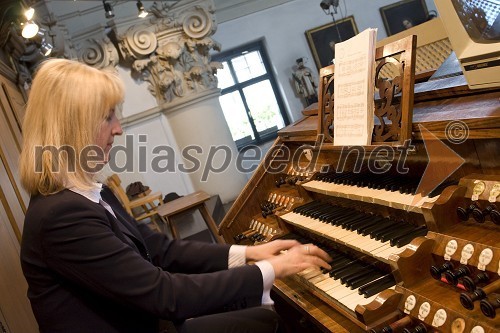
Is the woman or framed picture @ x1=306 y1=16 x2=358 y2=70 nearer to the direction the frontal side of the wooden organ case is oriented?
the woman

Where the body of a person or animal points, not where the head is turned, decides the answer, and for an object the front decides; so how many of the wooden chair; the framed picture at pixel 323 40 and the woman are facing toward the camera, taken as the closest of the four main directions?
1

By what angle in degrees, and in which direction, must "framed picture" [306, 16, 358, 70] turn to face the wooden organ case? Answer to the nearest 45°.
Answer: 0° — it already faces it

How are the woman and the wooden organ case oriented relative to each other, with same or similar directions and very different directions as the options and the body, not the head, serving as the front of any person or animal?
very different directions

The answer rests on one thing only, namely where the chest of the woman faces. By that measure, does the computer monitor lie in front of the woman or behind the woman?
in front

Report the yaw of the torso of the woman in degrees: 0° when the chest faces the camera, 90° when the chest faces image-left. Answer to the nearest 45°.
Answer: approximately 270°

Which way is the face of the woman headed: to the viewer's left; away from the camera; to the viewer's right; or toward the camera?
to the viewer's right

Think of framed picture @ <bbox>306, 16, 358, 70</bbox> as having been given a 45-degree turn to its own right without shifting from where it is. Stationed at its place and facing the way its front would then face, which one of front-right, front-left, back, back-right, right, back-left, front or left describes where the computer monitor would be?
front-left

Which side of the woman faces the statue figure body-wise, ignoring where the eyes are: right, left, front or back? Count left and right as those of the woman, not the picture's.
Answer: left

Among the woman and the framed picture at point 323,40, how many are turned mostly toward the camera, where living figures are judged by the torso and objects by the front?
1

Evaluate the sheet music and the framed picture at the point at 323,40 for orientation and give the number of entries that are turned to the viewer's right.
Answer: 0

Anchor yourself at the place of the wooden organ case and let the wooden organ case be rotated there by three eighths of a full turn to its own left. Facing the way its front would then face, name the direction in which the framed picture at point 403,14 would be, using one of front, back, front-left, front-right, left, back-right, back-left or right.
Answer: left

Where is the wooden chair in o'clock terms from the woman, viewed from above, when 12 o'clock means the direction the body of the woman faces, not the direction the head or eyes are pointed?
The wooden chair is roughly at 9 o'clock from the woman.
